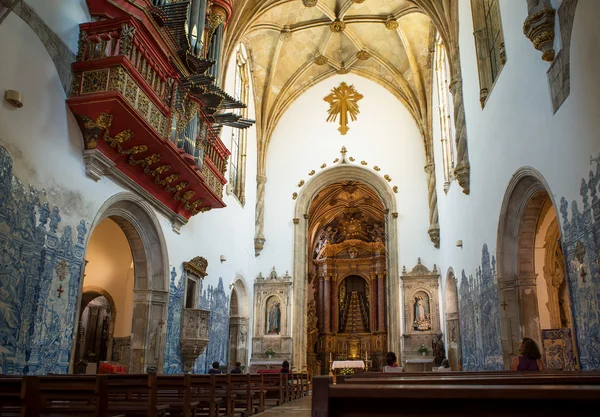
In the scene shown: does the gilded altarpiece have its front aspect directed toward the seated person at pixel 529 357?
yes

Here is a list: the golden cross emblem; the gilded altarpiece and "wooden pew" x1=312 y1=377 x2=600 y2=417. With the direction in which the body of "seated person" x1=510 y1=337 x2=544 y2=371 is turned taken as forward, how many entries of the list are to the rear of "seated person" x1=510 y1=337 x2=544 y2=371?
1

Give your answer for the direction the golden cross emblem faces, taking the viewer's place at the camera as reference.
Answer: facing the viewer

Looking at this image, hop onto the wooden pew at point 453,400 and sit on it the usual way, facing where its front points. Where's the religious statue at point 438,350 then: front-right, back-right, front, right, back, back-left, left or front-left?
front

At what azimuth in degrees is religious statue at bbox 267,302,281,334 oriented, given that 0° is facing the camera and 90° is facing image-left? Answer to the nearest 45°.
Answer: approximately 0°

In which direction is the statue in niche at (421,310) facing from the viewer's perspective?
toward the camera

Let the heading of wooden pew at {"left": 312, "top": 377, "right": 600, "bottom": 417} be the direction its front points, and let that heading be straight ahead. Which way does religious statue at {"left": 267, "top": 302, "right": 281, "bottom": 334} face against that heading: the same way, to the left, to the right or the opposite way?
the opposite way

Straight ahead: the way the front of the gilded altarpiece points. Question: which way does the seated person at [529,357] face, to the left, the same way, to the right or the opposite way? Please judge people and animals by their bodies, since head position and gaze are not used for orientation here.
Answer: the opposite way

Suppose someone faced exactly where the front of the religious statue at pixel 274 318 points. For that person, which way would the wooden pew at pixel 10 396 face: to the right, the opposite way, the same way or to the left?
the opposite way

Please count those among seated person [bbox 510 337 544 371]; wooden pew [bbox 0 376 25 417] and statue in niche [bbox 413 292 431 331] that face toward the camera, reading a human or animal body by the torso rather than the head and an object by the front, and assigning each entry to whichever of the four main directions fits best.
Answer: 1

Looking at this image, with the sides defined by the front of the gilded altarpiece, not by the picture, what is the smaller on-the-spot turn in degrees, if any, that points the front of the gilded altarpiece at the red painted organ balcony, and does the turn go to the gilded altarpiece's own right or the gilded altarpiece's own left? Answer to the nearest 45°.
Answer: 0° — it already faces it

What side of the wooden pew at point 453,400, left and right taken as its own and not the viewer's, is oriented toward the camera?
back

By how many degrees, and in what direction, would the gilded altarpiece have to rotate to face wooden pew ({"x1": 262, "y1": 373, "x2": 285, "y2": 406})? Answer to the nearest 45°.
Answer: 0° — it already faces it

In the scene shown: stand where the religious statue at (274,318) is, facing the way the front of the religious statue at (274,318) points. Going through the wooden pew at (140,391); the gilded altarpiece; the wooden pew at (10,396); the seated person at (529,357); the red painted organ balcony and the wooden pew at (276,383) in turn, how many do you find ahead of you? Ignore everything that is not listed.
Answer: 5

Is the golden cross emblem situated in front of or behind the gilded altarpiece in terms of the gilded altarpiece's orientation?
in front

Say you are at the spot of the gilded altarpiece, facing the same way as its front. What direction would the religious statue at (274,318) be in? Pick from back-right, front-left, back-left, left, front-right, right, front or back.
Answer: front

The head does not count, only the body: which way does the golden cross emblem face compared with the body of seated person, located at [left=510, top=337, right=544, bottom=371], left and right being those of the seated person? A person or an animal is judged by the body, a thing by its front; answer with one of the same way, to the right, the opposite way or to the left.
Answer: the opposite way

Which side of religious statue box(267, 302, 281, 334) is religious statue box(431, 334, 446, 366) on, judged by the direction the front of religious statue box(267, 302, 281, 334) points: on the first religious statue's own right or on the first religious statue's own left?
on the first religious statue's own left

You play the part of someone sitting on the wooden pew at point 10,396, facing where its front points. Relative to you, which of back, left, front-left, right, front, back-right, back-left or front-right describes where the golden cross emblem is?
front-right
